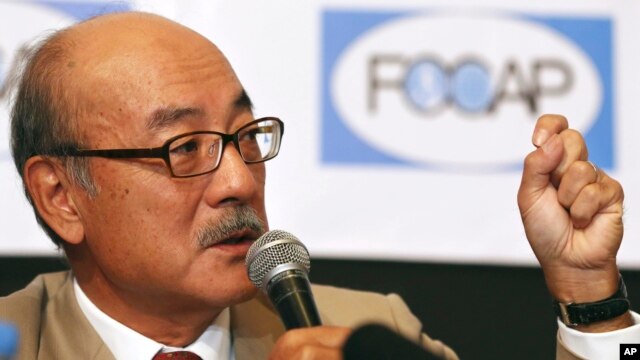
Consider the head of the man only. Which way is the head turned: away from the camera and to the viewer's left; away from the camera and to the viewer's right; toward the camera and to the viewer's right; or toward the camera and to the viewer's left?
toward the camera and to the viewer's right

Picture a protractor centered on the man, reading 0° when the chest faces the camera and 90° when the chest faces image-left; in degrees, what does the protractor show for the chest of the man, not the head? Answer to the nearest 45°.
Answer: approximately 315°
